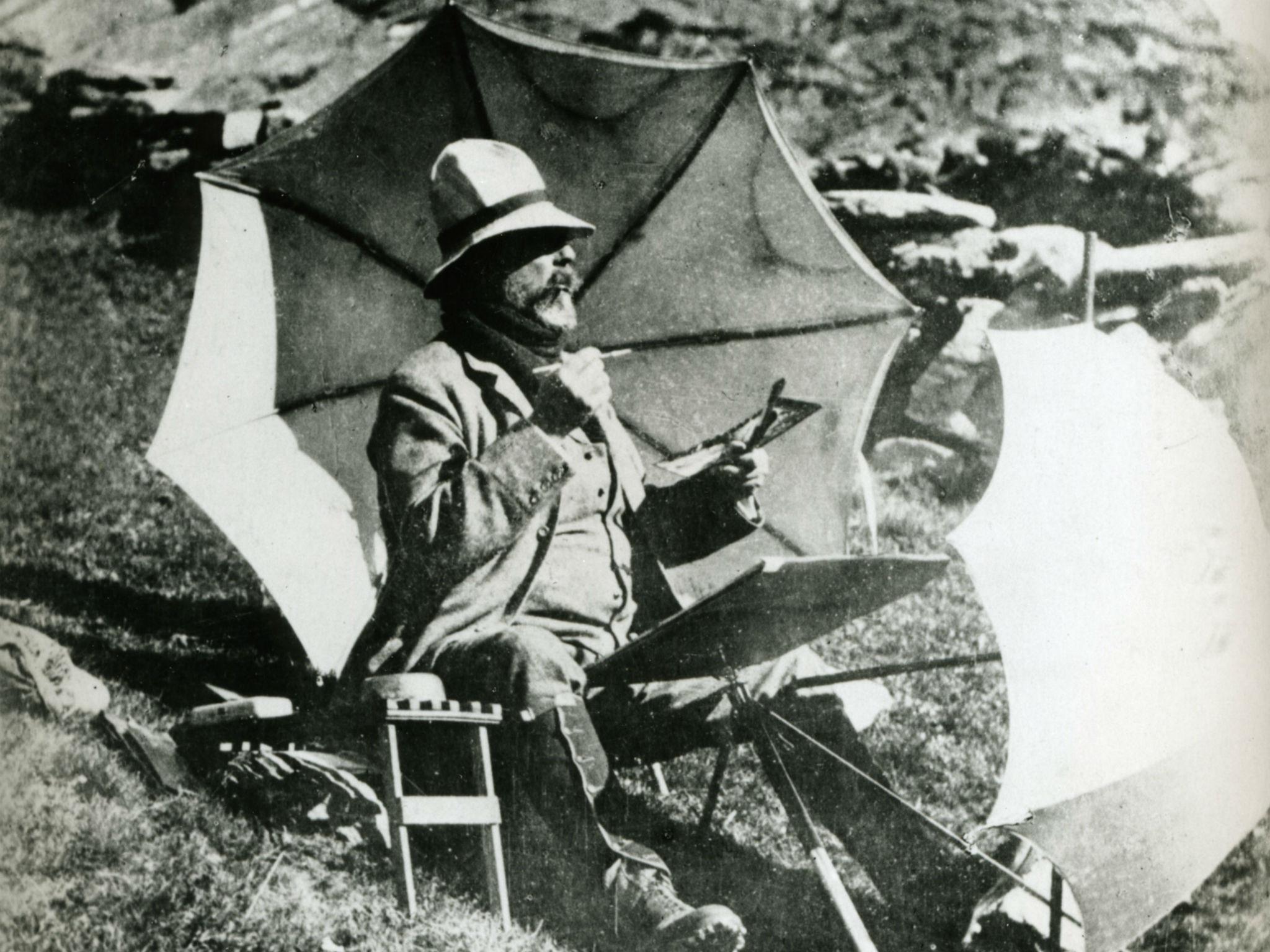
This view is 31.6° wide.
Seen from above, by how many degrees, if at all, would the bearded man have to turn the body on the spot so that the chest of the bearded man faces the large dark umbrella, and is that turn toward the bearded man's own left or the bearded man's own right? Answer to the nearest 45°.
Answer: approximately 135° to the bearded man's own left

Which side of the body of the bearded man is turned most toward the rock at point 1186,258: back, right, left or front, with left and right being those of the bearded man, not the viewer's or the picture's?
left

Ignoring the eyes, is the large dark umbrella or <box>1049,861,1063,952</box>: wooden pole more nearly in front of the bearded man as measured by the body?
the wooden pole

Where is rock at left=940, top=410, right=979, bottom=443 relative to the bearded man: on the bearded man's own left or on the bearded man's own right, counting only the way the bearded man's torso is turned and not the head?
on the bearded man's own left

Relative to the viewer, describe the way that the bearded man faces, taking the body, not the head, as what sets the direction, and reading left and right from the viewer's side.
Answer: facing the viewer and to the right of the viewer

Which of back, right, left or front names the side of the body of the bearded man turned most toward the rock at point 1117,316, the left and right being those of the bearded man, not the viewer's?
left

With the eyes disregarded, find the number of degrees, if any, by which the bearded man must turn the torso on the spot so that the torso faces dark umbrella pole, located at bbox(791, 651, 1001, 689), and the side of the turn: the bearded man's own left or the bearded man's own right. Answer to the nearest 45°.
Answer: approximately 45° to the bearded man's own left

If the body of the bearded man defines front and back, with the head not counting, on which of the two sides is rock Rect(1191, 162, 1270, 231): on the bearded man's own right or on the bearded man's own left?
on the bearded man's own left

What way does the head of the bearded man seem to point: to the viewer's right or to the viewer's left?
to the viewer's right

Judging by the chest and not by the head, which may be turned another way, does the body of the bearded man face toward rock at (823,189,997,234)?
no

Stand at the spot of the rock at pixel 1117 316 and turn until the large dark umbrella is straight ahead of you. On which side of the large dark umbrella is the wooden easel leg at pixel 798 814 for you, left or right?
left
